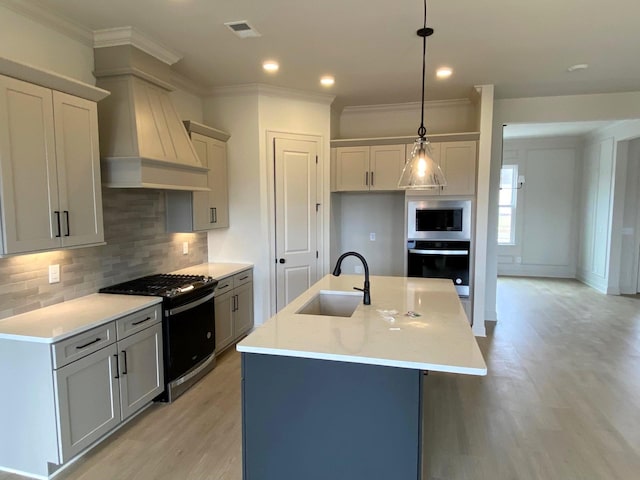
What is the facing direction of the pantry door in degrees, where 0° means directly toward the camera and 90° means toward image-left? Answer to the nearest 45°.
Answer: approximately 315°

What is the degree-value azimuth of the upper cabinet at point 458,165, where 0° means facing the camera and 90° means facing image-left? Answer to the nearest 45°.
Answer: approximately 0°

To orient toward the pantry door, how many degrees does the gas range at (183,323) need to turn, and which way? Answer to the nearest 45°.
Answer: approximately 90° to its left

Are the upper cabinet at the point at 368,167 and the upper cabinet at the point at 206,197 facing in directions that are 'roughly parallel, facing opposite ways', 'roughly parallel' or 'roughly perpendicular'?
roughly perpendicular

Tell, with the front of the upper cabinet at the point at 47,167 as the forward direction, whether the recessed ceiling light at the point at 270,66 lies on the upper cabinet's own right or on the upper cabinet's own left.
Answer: on the upper cabinet's own left

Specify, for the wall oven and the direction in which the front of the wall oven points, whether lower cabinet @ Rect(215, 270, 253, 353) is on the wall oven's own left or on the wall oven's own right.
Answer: on the wall oven's own right

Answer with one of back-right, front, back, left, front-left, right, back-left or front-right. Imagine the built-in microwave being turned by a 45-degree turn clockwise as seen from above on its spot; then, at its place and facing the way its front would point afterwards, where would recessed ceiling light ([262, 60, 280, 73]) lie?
front

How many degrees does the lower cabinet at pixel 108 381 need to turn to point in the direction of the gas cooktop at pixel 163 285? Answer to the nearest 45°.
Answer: approximately 90° to its left

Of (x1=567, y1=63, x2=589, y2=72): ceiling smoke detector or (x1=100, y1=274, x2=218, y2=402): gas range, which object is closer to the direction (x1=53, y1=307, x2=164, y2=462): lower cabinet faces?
the ceiling smoke detector
